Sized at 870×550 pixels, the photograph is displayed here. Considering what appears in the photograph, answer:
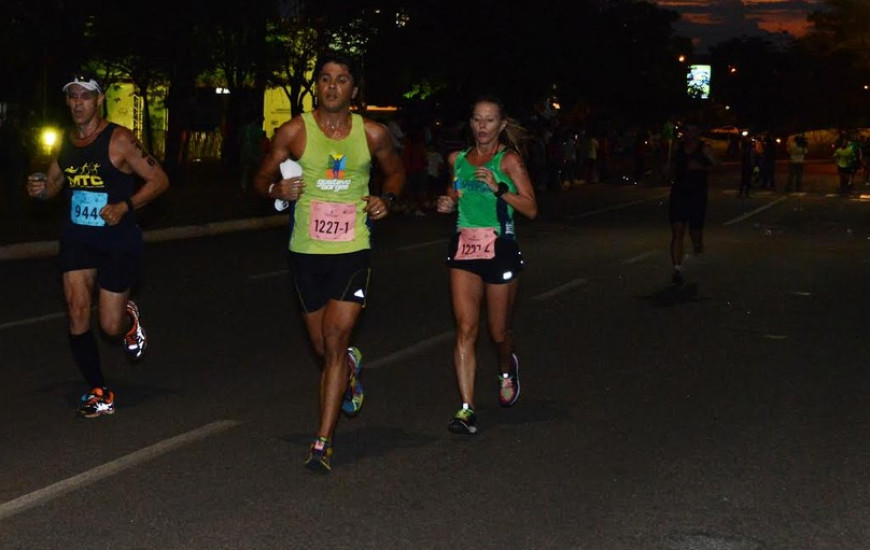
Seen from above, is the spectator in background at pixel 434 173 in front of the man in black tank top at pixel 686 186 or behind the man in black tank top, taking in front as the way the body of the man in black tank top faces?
behind

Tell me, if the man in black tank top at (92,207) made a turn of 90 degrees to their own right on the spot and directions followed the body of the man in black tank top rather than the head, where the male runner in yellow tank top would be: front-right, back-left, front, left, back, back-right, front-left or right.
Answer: back

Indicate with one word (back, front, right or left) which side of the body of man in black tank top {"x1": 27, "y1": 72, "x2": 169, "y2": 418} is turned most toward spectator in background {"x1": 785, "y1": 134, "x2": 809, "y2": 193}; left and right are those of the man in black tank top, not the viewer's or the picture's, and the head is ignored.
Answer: back

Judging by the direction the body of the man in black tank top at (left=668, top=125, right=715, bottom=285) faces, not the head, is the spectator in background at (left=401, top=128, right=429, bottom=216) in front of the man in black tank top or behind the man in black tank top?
behind

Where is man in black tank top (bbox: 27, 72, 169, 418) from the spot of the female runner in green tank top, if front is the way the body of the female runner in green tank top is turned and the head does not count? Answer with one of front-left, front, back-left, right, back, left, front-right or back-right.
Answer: front-right

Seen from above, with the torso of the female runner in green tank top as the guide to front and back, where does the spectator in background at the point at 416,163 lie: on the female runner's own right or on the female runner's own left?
on the female runner's own right

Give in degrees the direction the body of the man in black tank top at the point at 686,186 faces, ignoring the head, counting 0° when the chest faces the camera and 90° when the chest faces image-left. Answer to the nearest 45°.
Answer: approximately 0°

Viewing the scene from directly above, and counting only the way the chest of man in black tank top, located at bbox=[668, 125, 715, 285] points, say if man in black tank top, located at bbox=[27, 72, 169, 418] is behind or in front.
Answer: in front

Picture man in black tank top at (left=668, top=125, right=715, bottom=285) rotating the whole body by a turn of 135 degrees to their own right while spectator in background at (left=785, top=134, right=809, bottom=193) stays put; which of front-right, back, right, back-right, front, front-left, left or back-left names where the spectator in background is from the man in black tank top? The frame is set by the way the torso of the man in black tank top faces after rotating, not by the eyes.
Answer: front-right

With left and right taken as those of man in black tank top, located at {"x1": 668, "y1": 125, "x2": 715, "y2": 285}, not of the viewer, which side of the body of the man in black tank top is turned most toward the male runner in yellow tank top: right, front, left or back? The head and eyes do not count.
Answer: front

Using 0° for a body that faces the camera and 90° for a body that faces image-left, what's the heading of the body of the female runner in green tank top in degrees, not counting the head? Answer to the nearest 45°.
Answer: approximately 45°

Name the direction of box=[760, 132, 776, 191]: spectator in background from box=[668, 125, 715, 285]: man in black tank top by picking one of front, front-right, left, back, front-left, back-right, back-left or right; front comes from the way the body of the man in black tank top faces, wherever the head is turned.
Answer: back

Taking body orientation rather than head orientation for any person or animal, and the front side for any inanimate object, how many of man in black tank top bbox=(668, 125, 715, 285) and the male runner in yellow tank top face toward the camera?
2

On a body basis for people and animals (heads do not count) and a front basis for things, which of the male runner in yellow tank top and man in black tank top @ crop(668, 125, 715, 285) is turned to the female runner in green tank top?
the man in black tank top
